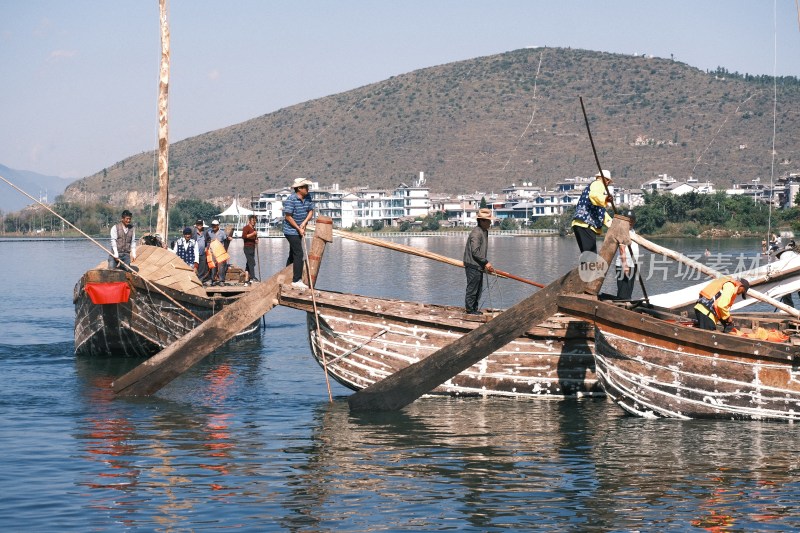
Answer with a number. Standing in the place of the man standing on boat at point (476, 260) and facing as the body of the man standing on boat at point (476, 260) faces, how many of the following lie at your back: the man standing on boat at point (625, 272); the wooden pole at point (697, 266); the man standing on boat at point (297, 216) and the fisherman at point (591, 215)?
1

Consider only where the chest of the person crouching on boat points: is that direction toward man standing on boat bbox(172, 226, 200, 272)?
no

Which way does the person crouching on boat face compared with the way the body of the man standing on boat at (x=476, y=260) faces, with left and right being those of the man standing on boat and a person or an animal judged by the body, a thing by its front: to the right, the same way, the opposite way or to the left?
the same way

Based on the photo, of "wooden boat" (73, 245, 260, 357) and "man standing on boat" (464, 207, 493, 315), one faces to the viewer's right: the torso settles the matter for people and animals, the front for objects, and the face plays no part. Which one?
the man standing on boat

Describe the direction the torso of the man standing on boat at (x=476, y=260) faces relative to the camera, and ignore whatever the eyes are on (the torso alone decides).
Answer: to the viewer's right

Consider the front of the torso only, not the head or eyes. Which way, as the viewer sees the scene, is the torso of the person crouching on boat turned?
to the viewer's right

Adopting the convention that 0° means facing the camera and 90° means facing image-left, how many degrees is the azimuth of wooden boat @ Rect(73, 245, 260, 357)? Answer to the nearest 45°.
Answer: approximately 45°

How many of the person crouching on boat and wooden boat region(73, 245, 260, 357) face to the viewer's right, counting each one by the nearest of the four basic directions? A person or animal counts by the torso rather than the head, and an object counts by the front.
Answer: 1

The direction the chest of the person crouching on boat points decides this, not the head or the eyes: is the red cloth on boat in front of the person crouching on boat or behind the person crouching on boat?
behind

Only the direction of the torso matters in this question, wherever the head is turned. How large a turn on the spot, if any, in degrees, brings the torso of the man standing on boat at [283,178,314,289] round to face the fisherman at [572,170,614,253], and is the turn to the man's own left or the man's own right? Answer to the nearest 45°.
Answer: approximately 45° to the man's own left
